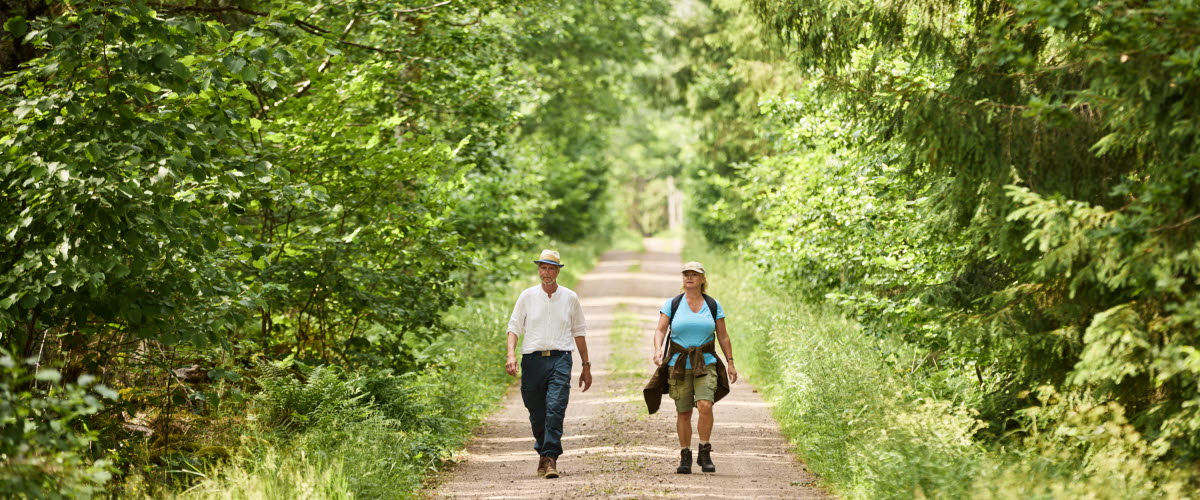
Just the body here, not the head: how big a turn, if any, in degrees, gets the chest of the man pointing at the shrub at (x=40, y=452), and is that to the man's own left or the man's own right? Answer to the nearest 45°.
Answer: approximately 45° to the man's own right

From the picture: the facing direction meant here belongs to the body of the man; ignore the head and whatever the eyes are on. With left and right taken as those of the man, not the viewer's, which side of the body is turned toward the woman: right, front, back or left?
left

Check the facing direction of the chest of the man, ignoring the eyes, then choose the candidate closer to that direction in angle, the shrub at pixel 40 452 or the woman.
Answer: the shrub

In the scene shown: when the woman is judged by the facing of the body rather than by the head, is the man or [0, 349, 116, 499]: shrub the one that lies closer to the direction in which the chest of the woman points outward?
the shrub

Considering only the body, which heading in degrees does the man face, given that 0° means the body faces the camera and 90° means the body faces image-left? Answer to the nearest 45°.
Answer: approximately 0°

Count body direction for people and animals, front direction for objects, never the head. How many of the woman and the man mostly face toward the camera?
2

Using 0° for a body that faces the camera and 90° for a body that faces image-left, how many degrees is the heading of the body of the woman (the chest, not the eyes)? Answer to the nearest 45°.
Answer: approximately 0°
